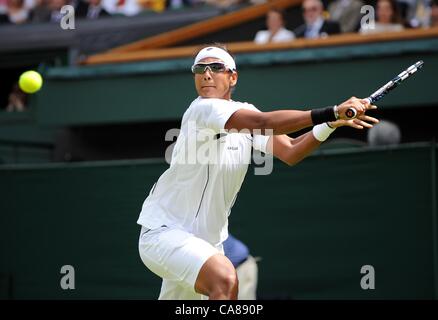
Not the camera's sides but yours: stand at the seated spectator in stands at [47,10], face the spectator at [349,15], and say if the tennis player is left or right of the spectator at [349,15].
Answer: right

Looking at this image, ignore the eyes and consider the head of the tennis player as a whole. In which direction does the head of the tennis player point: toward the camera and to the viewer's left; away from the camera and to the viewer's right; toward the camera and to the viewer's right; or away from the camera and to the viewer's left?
toward the camera and to the viewer's left

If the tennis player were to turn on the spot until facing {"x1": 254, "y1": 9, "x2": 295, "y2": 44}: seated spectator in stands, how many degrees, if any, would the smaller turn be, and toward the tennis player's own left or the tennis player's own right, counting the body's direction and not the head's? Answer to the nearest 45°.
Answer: approximately 135° to the tennis player's own left

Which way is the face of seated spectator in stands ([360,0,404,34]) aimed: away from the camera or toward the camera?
toward the camera

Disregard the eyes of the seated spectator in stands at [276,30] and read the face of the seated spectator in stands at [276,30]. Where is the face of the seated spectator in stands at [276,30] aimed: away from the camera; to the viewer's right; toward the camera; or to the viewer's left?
toward the camera

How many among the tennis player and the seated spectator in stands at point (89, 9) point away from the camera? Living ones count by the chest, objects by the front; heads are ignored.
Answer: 0

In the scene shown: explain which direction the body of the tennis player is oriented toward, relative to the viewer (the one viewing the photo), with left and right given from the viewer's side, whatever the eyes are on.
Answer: facing the viewer and to the right of the viewer

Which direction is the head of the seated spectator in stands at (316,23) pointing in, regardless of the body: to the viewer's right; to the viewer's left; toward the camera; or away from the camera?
toward the camera

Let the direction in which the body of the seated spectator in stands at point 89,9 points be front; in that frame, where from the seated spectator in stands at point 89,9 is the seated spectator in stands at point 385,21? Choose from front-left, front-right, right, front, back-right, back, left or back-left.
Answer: front-left

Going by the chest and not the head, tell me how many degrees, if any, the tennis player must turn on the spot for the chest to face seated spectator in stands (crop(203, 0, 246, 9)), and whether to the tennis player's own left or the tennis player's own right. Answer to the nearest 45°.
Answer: approximately 135° to the tennis player's own left

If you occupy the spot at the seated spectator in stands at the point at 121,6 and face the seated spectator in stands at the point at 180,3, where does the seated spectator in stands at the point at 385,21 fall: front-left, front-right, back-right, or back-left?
front-right

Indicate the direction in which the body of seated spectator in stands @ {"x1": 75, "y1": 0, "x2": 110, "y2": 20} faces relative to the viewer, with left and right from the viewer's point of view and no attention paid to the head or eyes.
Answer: facing the viewer

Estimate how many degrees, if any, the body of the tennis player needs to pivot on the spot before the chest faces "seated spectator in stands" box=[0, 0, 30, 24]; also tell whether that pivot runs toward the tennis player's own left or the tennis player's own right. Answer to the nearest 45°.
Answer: approximately 180°

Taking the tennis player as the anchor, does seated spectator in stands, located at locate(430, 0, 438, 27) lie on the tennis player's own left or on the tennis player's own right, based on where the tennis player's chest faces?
on the tennis player's own left

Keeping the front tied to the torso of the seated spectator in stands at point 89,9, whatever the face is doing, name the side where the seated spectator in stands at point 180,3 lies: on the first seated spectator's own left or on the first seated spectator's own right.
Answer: on the first seated spectator's own left
